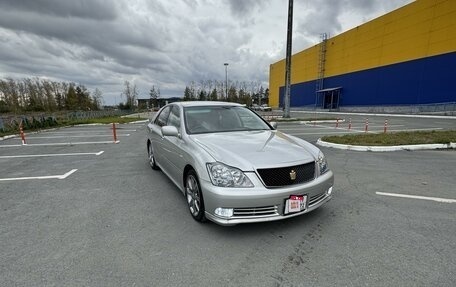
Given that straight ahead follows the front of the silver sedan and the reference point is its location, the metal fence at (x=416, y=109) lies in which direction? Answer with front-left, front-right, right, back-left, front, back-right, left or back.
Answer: left

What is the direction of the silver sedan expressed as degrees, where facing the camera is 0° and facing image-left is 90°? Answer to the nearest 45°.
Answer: approximately 315°
